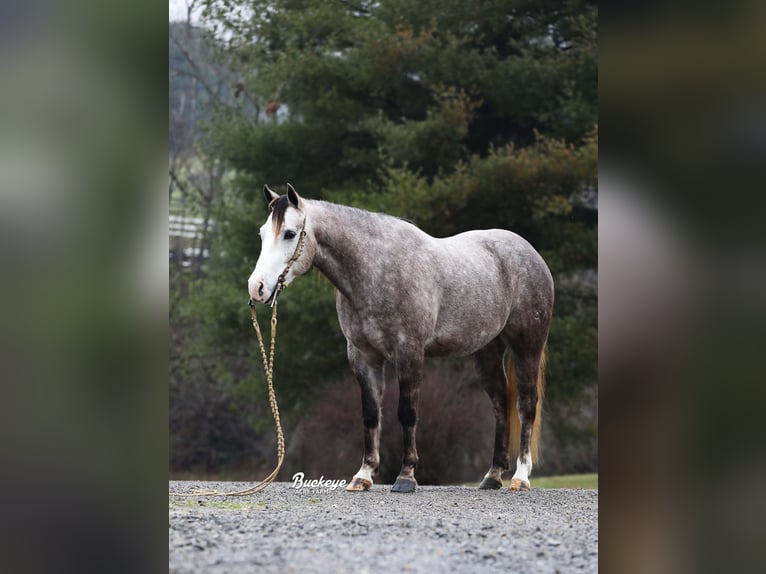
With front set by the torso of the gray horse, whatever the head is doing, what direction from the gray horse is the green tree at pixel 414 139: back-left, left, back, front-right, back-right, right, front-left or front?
back-right

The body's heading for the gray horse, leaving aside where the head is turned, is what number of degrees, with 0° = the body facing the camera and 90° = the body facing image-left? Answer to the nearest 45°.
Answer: approximately 45°
